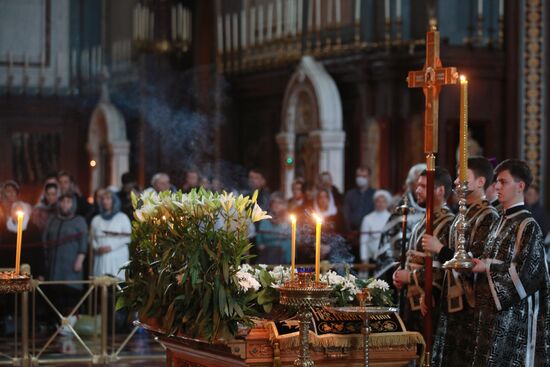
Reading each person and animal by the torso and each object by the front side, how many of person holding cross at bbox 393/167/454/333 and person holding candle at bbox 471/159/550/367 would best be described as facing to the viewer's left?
2

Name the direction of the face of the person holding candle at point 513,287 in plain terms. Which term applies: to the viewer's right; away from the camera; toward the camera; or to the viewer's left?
to the viewer's left

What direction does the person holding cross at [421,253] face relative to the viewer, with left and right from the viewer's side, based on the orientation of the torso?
facing to the left of the viewer

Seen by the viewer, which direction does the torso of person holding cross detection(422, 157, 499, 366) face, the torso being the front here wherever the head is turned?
to the viewer's left

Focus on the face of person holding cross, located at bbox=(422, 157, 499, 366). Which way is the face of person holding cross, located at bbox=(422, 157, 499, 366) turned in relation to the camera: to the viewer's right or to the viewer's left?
to the viewer's left

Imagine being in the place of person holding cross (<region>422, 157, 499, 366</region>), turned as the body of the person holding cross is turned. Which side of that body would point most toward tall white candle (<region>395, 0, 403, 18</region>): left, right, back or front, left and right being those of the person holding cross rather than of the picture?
right

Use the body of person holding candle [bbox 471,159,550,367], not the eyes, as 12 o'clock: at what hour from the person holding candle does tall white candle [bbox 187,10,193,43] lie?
The tall white candle is roughly at 2 o'clock from the person holding candle.

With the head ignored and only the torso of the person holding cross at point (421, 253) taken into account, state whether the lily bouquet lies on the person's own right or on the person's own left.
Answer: on the person's own left

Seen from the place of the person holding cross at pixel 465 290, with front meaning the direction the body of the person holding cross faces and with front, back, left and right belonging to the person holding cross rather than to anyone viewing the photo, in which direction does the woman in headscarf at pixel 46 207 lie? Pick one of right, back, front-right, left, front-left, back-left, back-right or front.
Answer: front-right

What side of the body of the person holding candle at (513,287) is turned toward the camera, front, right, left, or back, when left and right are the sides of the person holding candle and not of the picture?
left

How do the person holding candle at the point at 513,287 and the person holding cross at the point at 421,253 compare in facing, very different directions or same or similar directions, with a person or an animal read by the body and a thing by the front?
same or similar directions

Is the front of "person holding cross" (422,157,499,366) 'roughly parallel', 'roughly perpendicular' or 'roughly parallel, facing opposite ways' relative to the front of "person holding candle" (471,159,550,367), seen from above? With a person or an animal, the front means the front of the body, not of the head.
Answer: roughly parallel
